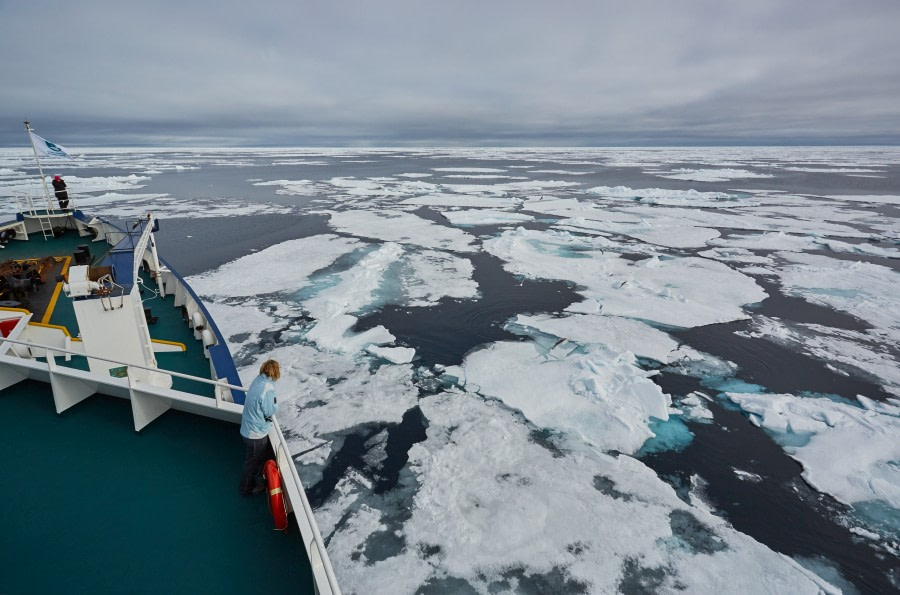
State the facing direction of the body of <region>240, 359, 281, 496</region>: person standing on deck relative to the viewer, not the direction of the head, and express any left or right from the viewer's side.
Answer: facing away from the viewer and to the right of the viewer

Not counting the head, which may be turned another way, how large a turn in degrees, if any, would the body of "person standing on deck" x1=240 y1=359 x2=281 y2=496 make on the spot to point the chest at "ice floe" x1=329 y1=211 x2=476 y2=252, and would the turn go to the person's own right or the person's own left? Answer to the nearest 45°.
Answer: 0° — they already face it

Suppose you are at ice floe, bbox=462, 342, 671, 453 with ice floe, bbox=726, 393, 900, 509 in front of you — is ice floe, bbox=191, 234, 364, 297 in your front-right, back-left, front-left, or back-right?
back-left

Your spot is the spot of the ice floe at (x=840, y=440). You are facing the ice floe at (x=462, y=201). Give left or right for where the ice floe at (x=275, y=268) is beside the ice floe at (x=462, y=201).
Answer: left

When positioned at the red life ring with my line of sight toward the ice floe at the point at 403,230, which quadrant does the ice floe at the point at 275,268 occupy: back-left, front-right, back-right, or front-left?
front-left

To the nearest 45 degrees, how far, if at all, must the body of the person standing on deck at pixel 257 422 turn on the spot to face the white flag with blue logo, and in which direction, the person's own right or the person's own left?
approximately 45° to the person's own left

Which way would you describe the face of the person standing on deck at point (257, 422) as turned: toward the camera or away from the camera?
away from the camera

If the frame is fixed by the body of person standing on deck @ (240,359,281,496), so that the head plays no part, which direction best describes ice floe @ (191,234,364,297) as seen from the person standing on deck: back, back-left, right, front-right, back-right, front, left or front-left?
front-left

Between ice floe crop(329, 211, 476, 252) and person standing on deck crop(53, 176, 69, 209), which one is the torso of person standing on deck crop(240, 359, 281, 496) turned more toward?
the ice floe

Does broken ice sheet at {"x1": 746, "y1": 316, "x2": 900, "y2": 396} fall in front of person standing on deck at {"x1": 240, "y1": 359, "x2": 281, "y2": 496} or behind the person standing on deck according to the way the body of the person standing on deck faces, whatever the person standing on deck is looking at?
in front

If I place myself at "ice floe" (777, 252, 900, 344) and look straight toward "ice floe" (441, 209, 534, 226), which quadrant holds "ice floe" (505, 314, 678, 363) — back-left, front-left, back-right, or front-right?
front-left

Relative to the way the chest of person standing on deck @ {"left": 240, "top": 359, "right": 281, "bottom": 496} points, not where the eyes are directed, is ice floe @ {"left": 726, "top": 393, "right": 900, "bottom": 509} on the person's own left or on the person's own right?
on the person's own right

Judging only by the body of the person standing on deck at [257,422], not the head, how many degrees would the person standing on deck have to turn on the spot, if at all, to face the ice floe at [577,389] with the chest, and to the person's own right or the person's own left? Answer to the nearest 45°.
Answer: approximately 45° to the person's own right

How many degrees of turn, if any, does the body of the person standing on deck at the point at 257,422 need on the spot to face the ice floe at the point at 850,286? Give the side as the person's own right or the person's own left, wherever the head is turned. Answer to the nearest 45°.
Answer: approximately 45° to the person's own right

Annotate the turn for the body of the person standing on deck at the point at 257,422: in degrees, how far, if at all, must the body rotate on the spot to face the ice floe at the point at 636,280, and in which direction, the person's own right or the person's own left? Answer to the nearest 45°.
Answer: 0° — they already face it

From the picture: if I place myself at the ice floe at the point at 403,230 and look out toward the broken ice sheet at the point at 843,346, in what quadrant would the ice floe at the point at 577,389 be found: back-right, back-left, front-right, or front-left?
front-right
